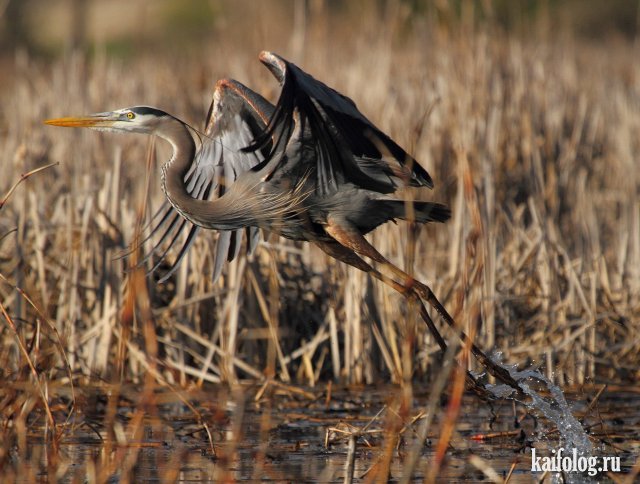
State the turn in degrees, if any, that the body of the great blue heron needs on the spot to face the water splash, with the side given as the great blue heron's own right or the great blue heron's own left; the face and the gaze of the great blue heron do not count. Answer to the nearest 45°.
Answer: approximately 135° to the great blue heron's own left

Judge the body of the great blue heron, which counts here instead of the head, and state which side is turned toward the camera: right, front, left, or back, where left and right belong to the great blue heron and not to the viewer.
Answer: left
